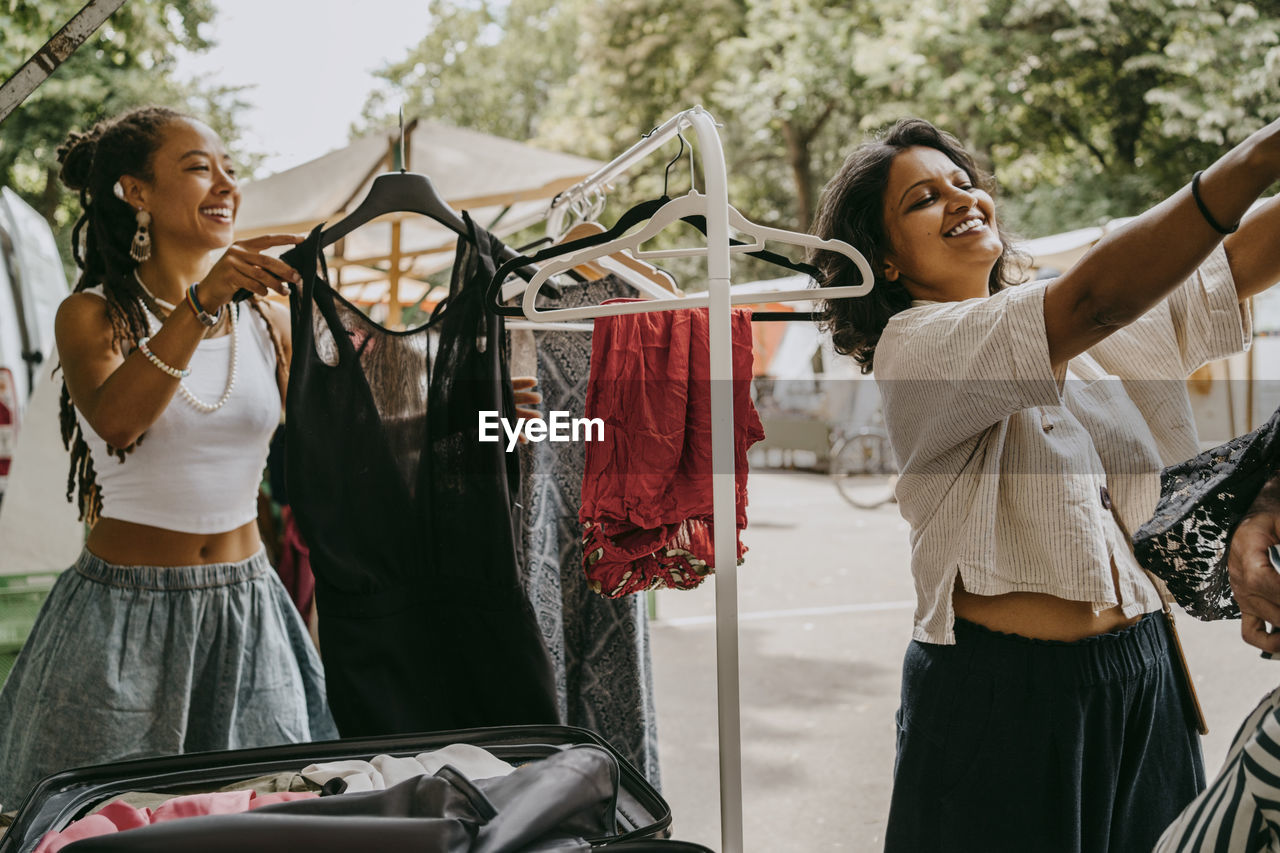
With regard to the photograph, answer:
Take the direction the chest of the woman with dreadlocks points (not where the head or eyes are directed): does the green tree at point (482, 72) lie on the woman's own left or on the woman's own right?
on the woman's own left

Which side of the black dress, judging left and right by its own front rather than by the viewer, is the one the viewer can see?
front

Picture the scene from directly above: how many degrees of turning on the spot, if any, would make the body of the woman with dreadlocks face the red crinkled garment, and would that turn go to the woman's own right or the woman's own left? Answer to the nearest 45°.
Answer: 0° — they already face it

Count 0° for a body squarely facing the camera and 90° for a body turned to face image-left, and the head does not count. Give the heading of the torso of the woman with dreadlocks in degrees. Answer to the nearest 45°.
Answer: approximately 315°

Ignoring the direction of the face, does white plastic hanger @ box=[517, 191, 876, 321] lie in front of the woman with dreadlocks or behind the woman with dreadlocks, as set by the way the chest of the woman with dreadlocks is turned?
in front

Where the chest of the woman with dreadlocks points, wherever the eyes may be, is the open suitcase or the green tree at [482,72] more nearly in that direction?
the open suitcase

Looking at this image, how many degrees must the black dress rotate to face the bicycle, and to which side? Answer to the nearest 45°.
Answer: approximately 135° to its left

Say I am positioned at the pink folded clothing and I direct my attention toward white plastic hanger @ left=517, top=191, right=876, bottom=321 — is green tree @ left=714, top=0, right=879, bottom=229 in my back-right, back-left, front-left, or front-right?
front-left

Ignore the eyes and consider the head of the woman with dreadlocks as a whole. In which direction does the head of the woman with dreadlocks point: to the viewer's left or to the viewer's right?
to the viewer's right

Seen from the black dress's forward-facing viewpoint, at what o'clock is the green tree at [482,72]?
The green tree is roughly at 6 o'clock from the black dress.

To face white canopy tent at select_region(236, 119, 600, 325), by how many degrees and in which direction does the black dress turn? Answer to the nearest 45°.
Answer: approximately 180°
